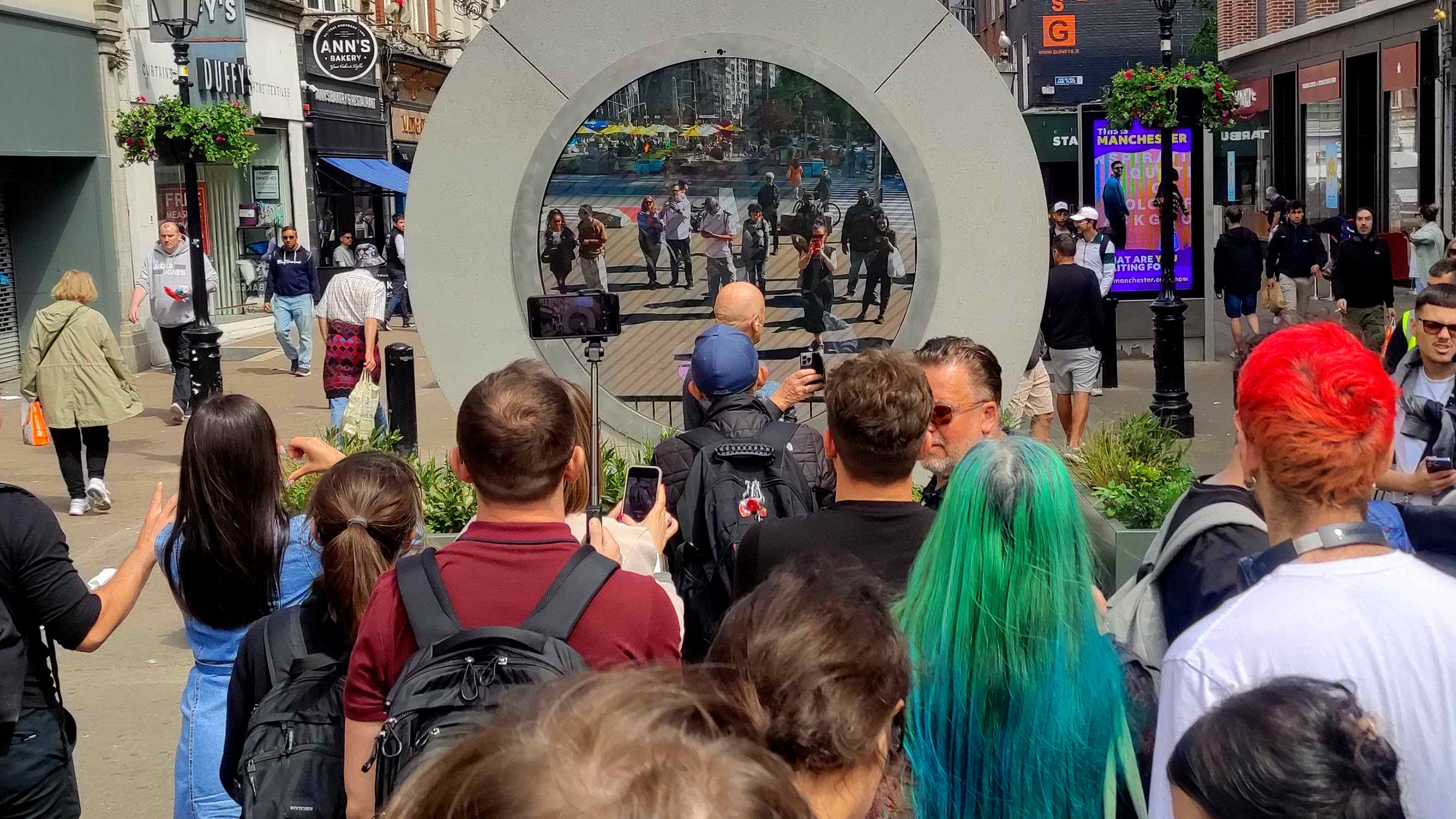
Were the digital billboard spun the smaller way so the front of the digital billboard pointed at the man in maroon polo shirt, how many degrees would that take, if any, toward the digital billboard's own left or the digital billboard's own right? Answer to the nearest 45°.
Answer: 0° — it already faces them

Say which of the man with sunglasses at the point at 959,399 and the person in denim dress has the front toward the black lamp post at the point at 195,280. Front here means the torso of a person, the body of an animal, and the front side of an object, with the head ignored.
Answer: the person in denim dress

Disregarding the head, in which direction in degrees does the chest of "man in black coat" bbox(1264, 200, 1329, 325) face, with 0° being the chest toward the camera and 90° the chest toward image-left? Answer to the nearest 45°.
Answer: approximately 0°

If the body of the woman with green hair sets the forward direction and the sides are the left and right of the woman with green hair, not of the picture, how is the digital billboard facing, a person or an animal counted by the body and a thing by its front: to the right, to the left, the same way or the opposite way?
the opposite way

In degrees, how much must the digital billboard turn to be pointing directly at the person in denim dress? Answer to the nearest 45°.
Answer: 0° — it already faces them

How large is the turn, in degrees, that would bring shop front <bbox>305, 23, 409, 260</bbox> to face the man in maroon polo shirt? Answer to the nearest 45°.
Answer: approximately 45° to its right

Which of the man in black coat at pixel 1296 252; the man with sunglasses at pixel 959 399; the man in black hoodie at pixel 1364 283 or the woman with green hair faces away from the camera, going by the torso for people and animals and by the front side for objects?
the woman with green hair

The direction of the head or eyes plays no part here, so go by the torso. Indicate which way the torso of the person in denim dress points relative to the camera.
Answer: away from the camera

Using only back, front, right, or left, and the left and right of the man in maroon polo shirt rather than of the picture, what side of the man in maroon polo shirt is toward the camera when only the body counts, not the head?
back

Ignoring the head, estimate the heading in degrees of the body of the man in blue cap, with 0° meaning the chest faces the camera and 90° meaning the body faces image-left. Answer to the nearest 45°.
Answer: approximately 180°

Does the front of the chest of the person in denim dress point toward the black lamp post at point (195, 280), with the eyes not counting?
yes

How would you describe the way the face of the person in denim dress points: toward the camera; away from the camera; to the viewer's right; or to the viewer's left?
away from the camera

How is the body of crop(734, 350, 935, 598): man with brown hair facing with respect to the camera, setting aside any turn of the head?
away from the camera
